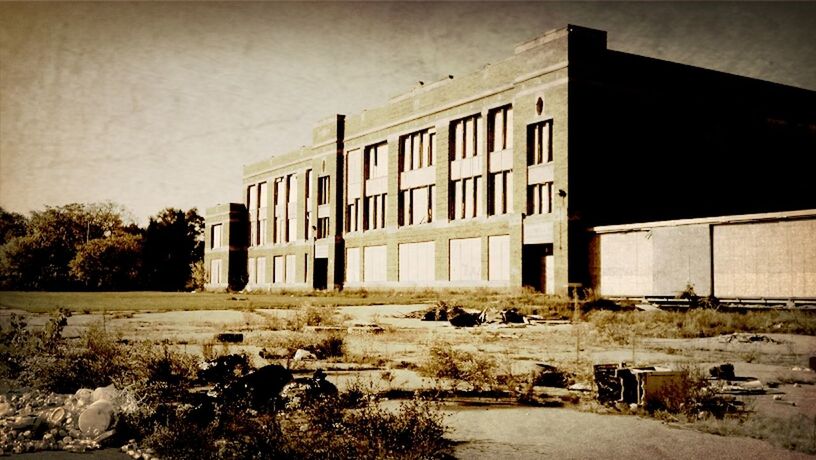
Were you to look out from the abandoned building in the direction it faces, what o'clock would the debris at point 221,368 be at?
The debris is roughly at 11 o'clock from the abandoned building.

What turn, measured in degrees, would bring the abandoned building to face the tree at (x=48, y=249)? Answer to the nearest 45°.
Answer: approximately 45° to its right

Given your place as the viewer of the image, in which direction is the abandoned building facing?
facing the viewer and to the left of the viewer

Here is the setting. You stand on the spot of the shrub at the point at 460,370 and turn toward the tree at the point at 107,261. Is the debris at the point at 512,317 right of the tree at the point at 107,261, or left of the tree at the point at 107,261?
right

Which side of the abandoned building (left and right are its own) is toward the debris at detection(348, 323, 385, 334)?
front

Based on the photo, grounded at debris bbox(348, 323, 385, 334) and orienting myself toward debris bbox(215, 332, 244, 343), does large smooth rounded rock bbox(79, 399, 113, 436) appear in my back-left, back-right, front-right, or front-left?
front-left

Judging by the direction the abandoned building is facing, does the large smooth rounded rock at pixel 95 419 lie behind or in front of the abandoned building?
in front

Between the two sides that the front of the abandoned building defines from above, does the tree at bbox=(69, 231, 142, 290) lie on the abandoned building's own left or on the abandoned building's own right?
on the abandoned building's own right

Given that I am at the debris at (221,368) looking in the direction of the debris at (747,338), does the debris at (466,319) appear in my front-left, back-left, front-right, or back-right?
front-left

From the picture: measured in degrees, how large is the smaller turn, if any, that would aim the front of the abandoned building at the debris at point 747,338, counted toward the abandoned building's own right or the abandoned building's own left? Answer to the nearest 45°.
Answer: approximately 45° to the abandoned building's own left

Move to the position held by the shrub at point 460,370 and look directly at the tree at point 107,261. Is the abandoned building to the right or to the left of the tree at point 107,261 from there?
right
